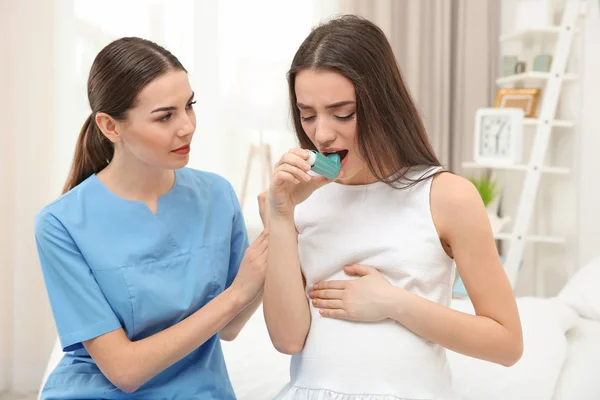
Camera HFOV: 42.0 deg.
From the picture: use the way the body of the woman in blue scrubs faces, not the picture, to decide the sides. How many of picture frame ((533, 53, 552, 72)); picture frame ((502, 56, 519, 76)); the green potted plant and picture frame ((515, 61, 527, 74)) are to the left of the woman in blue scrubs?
4

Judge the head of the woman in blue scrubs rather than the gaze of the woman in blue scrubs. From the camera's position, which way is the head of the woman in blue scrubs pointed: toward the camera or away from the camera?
toward the camera

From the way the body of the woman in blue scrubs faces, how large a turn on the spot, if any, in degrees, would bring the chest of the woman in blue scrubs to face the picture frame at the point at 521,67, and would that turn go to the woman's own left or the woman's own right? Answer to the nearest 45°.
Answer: approximately 90° to the woman's own left

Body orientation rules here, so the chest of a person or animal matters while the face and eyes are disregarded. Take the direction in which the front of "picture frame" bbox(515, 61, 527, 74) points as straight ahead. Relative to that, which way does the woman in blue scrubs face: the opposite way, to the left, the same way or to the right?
to the left

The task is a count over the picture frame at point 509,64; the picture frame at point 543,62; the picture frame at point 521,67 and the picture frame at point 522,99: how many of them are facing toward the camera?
4

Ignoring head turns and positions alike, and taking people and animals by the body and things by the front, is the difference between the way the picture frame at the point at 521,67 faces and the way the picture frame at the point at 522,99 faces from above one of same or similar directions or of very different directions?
same or similar directions

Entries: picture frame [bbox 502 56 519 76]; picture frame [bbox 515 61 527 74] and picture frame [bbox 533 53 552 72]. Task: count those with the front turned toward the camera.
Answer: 3

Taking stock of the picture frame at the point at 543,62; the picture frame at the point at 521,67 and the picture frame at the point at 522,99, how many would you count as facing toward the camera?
3

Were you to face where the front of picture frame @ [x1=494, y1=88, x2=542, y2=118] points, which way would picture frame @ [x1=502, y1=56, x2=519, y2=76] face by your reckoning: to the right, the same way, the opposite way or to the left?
the same way

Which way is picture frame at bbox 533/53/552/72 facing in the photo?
toward the camera

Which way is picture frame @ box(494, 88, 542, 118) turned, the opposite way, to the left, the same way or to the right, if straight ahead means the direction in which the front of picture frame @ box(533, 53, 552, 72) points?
the same way

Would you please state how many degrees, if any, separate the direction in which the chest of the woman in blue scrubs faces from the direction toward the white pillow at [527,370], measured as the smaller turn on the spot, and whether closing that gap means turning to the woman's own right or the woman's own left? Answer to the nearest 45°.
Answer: approximately 45° to the woman's own left

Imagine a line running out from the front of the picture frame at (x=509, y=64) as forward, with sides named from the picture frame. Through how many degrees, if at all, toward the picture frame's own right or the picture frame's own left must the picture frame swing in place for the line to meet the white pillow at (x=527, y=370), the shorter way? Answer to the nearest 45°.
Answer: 0° — it already faces it

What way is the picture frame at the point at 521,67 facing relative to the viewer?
toward the camera

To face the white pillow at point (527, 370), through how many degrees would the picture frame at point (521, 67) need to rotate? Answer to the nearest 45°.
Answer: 0° — it already faces it

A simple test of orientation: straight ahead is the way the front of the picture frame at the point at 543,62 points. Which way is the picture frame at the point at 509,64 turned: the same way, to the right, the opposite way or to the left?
the same way

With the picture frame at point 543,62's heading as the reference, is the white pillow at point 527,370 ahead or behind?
ahead

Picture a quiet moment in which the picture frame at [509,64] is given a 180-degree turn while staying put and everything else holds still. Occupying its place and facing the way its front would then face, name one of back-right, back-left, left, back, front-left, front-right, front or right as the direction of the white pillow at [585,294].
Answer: back
